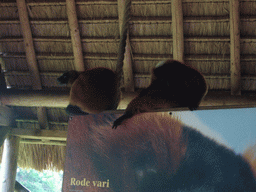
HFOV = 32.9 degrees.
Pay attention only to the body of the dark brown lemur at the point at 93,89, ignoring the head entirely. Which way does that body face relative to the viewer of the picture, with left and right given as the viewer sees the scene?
facing to the left of the viewer
